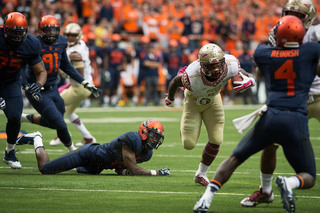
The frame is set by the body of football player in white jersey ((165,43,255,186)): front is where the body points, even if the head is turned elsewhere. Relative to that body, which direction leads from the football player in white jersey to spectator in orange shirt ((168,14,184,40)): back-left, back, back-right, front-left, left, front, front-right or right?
back

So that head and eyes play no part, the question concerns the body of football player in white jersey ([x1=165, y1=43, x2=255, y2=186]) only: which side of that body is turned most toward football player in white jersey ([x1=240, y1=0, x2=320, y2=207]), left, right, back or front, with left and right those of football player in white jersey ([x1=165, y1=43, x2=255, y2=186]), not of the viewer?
left

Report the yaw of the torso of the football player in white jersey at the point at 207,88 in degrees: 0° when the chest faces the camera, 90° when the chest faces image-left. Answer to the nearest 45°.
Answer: approximately 0°

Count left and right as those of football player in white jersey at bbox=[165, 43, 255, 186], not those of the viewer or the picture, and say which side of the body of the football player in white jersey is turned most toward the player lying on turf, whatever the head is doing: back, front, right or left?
right
